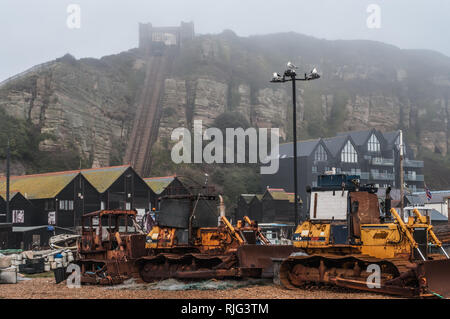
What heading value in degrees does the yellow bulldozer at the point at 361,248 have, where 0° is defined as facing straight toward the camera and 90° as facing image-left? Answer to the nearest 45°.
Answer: approximately 315°

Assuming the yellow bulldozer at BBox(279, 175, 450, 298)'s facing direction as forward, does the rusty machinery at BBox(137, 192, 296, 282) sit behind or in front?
behind

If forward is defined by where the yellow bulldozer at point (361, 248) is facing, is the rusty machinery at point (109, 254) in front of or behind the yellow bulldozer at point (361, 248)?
behind
